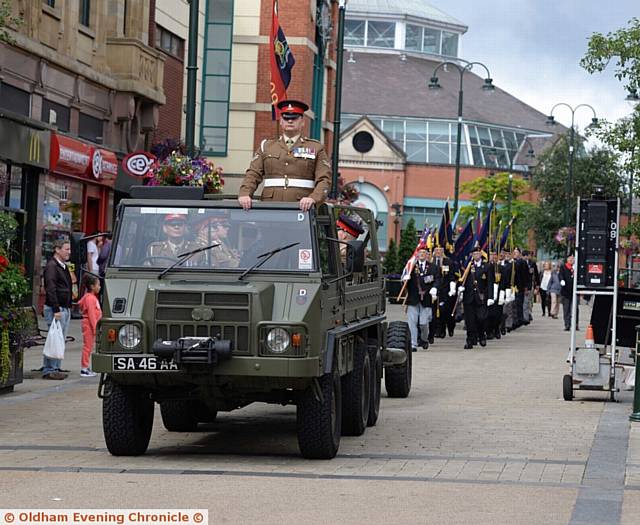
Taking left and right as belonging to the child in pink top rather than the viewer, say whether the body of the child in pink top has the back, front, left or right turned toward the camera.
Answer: right

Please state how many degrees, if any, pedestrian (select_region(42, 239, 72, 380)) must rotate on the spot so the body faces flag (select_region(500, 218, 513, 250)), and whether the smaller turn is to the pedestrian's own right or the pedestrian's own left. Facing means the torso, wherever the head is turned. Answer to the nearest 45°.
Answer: approximately 45° to the pedestrian's own left

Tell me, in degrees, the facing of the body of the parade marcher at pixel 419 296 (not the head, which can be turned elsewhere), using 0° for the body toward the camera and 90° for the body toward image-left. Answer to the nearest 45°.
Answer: approximately 0°

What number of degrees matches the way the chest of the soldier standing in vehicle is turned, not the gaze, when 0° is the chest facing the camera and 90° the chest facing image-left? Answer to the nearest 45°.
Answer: approximately 0°

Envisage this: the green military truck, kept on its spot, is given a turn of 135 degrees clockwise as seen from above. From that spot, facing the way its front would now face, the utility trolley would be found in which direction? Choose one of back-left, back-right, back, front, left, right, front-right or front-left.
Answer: right

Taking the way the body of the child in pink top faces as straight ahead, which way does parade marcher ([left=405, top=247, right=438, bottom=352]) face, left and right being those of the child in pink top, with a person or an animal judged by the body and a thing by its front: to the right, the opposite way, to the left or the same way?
to the right

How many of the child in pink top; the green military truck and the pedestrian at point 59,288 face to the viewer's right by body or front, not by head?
2

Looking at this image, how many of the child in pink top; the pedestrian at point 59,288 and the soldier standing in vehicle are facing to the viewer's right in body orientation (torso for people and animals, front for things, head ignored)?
2
